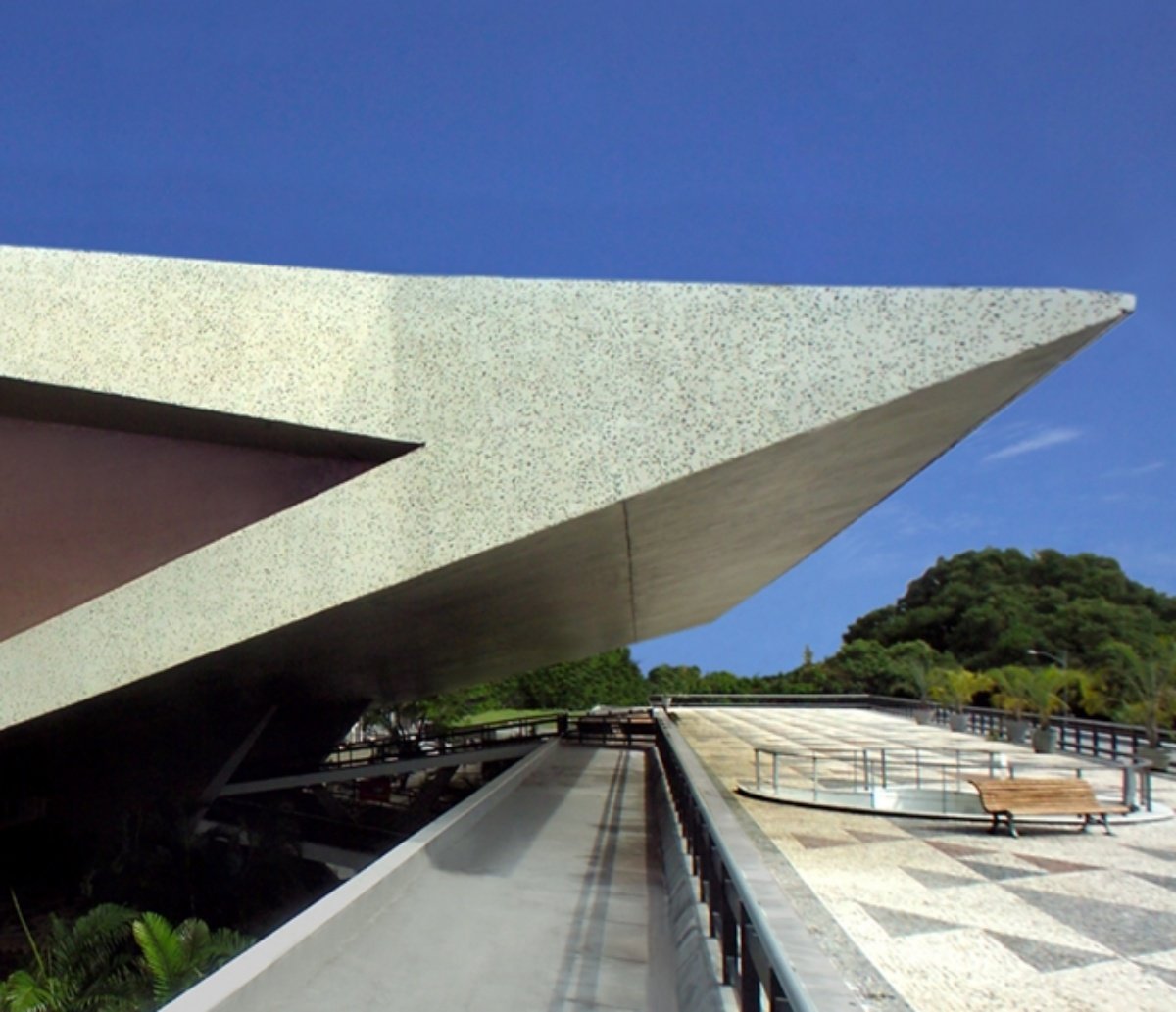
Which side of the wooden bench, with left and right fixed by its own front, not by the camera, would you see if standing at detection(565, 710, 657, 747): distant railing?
back

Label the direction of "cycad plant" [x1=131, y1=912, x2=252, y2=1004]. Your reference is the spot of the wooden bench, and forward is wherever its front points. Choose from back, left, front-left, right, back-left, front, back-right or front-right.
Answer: right

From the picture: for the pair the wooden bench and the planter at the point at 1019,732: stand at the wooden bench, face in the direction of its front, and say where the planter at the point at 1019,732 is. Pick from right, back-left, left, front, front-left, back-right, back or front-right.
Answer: back-left

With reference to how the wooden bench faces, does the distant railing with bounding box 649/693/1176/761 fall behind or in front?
behind

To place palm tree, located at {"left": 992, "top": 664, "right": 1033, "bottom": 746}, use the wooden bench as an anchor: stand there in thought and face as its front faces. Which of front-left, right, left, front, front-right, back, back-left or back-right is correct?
back-left

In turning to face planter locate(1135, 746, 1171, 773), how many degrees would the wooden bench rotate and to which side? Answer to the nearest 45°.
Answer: approximately 135° to its left

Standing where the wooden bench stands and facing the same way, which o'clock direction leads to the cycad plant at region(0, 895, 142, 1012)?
The cycad plant is roughly at 3 o'clock from the wooden bench.

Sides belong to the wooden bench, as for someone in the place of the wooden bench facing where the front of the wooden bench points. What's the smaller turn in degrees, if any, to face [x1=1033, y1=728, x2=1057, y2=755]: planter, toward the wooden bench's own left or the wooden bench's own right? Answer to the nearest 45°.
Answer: approximately 135° to the wooden bench's own left

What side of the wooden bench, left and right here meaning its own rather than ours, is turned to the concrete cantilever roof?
right

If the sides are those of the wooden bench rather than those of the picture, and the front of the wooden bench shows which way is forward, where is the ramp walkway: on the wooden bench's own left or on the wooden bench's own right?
on the wooden bench's own right

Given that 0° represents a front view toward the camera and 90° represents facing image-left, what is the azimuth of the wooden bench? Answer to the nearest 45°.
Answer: approximately 315°

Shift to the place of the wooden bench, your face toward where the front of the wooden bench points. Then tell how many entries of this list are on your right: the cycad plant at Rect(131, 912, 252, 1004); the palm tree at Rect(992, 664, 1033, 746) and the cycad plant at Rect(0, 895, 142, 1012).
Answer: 2
